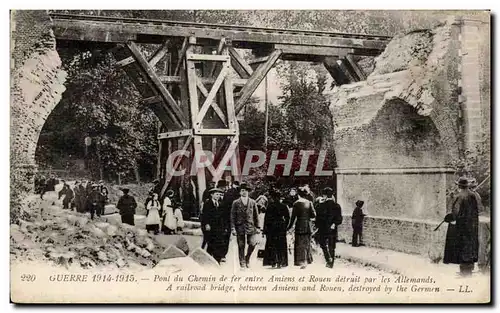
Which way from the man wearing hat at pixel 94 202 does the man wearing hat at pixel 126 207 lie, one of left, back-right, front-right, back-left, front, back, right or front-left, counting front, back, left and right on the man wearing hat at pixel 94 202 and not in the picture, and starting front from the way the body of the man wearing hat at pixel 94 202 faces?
left
